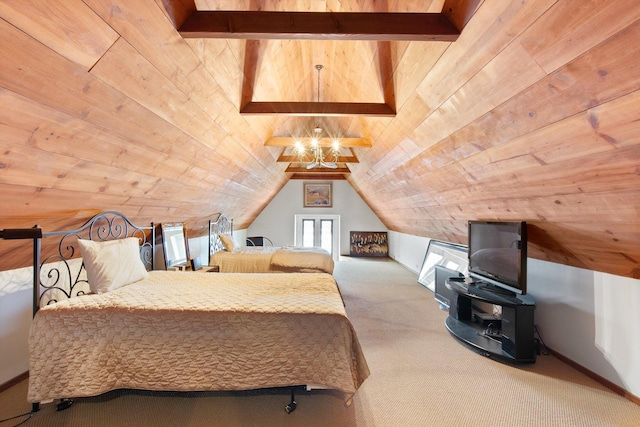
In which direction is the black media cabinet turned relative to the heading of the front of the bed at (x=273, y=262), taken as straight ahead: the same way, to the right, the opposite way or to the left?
the opposite way

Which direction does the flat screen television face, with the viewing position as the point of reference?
facing the viewer and to the left of the viewer

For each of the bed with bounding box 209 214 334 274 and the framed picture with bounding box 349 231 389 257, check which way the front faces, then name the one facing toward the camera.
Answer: the framed picture

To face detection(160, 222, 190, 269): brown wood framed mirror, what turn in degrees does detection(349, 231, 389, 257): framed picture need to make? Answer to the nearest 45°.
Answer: approximately 45° to its right

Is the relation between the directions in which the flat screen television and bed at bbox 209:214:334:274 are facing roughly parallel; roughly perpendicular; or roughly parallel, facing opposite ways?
roughly parallel, facing opposite ways

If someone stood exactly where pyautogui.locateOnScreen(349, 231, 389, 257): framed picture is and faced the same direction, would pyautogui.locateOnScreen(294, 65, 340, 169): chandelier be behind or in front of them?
in front

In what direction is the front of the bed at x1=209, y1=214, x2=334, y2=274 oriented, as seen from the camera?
facing to the right of the viewer

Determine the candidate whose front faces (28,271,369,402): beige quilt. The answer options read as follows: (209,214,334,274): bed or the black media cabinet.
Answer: the black media cabinet

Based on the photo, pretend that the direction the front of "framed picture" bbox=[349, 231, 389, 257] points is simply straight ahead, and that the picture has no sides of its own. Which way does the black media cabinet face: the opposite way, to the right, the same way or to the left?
to the right

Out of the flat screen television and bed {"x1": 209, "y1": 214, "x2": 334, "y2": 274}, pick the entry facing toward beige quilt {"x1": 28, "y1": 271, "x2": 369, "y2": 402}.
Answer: the flat screen television

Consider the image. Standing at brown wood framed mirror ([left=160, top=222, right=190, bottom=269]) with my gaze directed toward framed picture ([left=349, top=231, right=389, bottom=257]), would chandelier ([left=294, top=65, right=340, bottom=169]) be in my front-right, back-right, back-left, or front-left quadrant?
front-right

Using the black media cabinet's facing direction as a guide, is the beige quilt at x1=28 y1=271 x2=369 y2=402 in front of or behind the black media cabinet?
in front

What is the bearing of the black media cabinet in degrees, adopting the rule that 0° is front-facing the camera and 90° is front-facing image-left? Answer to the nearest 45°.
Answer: approximately 45°

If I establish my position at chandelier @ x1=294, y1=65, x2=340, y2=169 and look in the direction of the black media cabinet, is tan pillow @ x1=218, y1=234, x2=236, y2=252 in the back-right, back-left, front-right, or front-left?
back-right

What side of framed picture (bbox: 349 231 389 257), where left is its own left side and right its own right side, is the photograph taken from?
front

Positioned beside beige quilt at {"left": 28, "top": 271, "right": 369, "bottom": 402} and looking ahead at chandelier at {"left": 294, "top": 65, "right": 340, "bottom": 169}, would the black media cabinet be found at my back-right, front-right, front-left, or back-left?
front-right

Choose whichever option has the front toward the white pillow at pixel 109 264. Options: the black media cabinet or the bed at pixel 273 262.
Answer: the black media cabinet

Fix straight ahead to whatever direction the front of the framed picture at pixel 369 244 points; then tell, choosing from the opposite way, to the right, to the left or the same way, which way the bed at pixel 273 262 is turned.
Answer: to the left

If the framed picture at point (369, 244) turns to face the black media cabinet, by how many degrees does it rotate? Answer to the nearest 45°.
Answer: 0° — it already faces it

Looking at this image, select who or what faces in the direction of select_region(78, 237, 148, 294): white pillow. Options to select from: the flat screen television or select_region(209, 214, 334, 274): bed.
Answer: the flat screen television

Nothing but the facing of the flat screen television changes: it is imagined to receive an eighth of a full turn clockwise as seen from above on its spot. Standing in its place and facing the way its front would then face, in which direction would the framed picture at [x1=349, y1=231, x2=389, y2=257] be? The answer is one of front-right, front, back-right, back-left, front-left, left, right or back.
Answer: front-right
